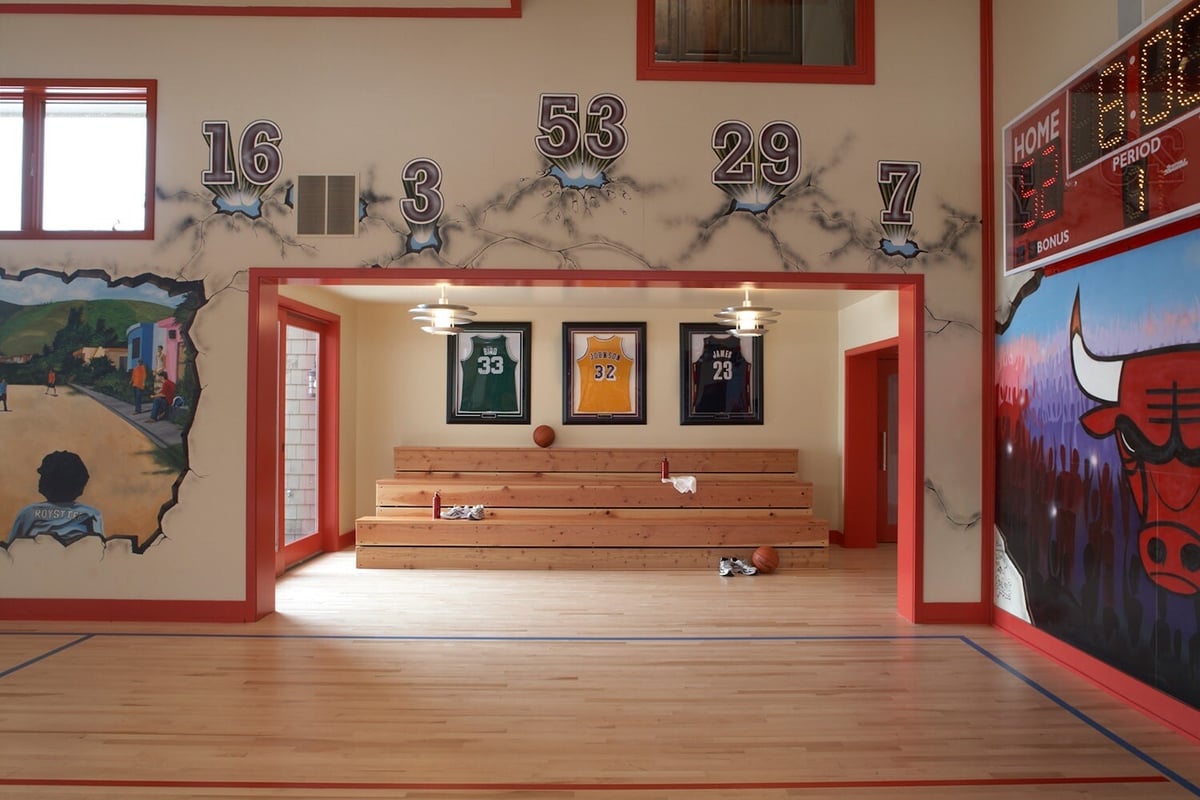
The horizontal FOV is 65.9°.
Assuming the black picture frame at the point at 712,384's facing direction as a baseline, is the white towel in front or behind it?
in front

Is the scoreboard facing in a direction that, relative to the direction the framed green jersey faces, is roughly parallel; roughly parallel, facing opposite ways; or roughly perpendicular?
roughly perpendicular

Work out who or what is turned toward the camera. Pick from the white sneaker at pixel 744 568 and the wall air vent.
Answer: the wall air vent

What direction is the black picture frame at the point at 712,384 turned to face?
toward the camera

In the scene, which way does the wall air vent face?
toward the camera

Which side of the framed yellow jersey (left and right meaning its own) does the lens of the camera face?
front

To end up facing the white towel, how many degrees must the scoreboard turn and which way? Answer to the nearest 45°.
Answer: approximately 90° to its right

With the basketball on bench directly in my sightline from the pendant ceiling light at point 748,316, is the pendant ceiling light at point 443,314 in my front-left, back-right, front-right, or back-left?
front-left

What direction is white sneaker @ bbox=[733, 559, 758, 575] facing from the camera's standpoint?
to the viewer's right

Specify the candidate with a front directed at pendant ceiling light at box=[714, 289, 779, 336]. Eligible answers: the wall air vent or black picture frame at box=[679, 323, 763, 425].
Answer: the black picture frame

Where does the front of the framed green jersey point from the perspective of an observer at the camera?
facing the viewer
